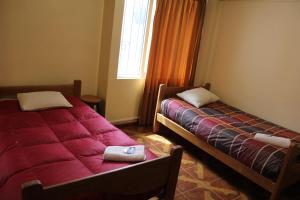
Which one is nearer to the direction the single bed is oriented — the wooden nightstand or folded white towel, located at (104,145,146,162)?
the folded white towel

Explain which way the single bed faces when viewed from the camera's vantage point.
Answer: facing the viewer and to the right of the viewer

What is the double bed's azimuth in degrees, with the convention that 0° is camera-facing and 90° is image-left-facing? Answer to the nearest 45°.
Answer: approximately 315°

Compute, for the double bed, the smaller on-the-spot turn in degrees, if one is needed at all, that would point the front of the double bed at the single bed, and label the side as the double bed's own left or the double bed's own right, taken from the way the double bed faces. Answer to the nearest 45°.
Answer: approximately 90° to the double bed's own left

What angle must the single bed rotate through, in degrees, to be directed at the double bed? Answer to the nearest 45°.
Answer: approximately 90° to its right

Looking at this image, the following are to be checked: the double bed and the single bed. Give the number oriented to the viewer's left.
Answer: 0

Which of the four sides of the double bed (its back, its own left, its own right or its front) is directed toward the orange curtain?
left

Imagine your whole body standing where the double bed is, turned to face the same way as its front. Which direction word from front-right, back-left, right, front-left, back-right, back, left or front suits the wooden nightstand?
back-left

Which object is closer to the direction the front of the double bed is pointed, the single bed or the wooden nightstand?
the single bed

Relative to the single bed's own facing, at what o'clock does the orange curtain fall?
The orange curtain is roughly at 6 o'clock from the single bed.

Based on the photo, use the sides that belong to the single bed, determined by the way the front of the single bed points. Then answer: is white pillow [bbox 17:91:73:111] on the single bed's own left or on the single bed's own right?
on the single bed's own right
